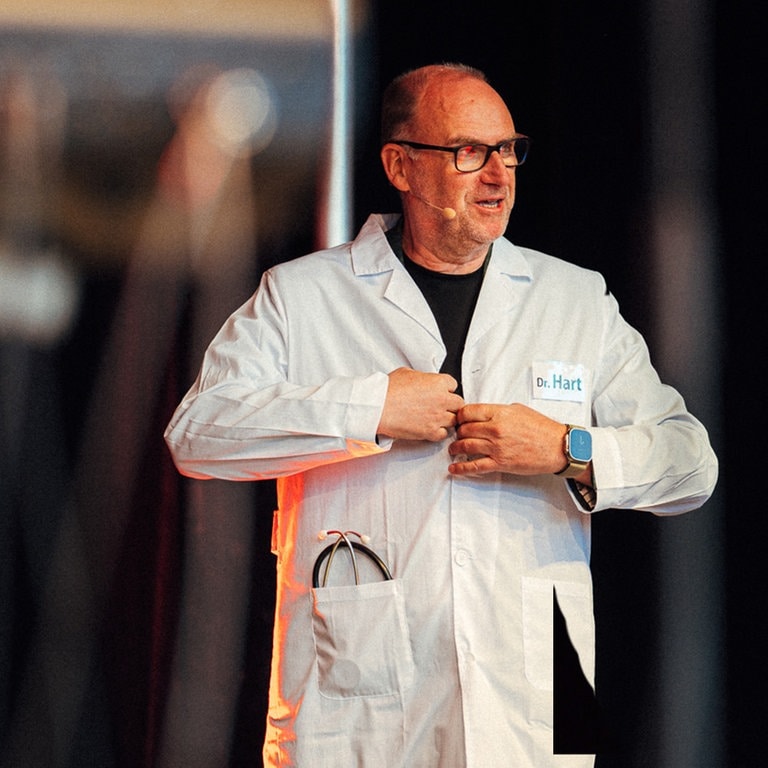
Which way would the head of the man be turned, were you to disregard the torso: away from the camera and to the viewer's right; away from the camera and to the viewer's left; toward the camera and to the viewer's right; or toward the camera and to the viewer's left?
toward the camera and to the viewer's right

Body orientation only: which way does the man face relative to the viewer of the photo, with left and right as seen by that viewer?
facing the viewer
